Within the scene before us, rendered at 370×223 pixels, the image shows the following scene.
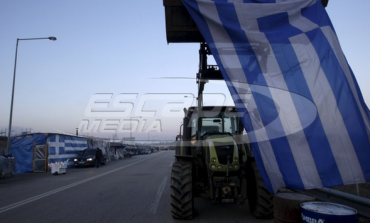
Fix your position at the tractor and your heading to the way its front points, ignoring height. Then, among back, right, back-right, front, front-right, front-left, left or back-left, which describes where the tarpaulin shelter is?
back-right

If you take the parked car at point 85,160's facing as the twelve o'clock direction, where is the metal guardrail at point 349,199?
The metal guardrail is roughly at 10 o'clock from the parked car.

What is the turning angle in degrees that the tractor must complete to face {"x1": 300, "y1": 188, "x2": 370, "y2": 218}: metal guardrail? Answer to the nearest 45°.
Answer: approximately 90° to its left

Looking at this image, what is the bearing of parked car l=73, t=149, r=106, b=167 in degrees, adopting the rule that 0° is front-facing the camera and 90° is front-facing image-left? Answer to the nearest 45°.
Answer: approximately 45°

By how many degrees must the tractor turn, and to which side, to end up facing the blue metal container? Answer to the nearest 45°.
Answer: approximately 45° to its left

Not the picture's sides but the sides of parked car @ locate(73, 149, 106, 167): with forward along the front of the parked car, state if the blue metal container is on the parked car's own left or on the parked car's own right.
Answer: on the parked car's own left

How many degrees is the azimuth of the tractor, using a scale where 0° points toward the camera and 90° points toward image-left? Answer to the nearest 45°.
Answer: approximately 0°

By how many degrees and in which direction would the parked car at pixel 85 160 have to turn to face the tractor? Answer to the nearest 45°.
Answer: approximately 45° to its left
